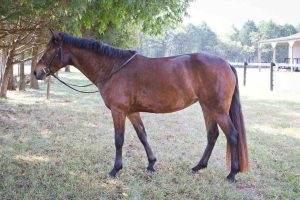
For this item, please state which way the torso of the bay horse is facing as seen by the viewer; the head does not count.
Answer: to the viewer's left
